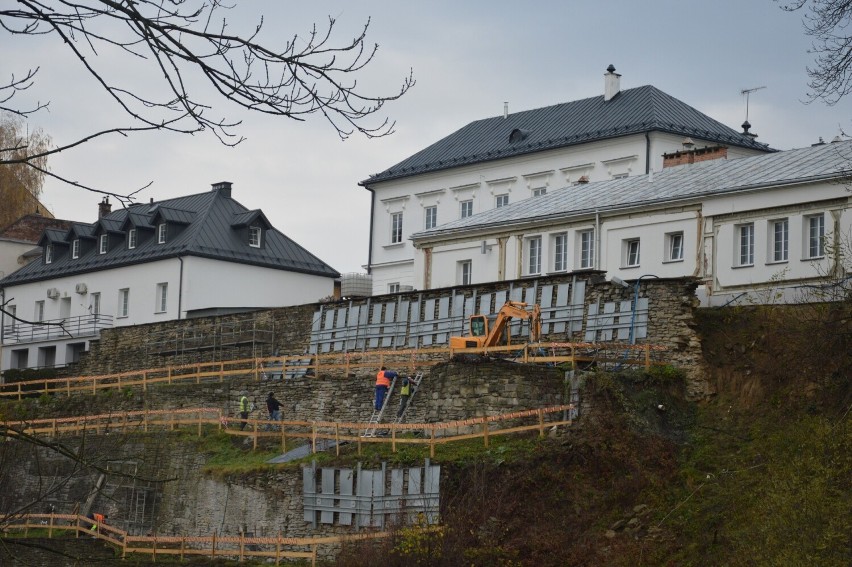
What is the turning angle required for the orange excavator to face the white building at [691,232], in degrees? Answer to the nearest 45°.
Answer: approximately 45° to its left

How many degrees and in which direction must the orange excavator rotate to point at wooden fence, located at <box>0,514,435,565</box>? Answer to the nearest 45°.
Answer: approximately 135° to its right

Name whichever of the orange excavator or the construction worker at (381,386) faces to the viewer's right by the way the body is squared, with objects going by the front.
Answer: the orange excavator

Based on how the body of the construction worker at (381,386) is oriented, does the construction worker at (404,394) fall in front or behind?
behind

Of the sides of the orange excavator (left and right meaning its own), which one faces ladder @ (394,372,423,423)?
back

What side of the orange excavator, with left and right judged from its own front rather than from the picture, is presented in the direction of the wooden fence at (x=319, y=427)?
back

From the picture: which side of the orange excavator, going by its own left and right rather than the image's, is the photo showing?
right

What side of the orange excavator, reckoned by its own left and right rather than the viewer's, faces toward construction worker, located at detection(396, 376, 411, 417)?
back

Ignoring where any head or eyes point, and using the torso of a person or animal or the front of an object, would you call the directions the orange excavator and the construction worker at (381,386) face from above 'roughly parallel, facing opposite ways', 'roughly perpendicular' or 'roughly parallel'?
roughly perpendicular

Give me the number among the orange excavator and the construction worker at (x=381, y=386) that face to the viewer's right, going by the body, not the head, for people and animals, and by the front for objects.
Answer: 1

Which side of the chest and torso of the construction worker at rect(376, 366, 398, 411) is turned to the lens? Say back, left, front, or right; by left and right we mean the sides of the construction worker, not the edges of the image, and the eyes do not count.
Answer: back

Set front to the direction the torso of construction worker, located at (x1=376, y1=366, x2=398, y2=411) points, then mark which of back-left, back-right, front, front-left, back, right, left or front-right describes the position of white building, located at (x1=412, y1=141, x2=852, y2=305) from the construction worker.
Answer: front

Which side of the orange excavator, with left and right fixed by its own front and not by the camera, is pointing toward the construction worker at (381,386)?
back

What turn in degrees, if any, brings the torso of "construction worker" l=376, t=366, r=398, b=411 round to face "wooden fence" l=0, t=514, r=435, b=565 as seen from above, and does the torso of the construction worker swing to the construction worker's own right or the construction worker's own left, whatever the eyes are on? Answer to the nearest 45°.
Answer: approximately 135° to the construction worker's own left
